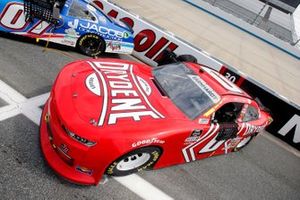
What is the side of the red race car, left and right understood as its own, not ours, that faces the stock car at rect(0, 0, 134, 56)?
right

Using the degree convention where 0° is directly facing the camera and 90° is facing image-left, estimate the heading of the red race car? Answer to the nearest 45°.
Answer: approximately 45°

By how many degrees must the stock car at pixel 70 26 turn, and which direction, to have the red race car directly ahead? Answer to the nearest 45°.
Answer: approximately 90° to its left

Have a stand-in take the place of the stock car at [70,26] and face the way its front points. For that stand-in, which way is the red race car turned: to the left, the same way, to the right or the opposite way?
the same way

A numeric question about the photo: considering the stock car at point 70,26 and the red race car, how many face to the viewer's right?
0

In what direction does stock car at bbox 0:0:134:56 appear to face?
to the viewer's left
